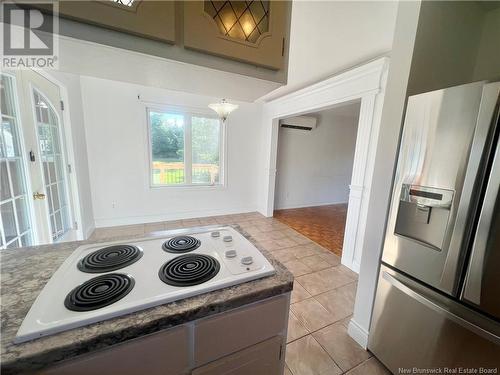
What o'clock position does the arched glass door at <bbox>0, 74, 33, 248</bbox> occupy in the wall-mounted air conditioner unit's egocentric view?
The arched glass door is roughly at 1 o'clock from the wall-mounted air conditioner unit.

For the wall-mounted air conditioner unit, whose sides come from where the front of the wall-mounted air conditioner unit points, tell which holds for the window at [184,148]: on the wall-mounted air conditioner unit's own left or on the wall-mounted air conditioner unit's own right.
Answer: on the wall-mounted air conditioner unit's own right

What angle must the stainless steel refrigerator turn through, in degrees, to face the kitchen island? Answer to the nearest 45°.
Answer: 0° — it already faces it

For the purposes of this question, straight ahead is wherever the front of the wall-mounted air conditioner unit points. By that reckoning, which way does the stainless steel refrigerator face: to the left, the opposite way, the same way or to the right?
to the right

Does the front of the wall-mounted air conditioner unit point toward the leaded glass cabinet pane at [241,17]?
yes

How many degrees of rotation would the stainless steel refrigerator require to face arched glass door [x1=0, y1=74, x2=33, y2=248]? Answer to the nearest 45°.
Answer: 0° — it already faces it

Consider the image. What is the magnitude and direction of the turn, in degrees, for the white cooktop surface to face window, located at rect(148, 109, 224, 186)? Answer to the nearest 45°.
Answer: approximately 180°

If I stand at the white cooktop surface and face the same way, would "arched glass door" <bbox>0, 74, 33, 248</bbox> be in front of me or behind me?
behind

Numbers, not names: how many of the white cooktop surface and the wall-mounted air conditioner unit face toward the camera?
2

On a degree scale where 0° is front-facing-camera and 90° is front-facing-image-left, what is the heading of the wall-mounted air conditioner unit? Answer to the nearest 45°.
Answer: approximately 0°

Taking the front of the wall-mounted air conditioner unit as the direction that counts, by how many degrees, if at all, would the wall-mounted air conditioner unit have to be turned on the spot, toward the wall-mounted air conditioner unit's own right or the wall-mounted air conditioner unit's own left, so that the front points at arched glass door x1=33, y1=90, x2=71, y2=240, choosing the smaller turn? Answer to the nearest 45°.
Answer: approximately 45° to the wall-mounted air conditioner unit's own right

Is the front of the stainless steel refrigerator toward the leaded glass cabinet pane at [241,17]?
yes
